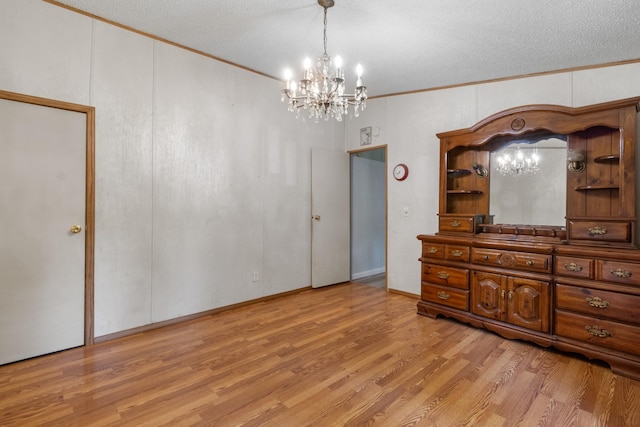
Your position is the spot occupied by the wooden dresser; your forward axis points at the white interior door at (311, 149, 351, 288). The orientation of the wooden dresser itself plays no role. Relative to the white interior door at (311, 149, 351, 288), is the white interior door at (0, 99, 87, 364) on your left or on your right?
left

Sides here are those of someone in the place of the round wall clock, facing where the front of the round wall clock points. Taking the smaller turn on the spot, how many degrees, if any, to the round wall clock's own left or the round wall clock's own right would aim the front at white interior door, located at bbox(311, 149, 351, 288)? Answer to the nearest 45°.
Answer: approximately 45° to the round wall clock's own right

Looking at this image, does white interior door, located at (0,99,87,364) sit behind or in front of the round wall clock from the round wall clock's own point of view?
in front

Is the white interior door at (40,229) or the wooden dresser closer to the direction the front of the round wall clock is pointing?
the white interior door

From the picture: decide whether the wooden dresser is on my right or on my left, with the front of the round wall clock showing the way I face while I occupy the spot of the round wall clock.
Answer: on my left

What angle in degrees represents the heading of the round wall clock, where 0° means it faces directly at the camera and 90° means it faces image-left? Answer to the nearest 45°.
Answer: approximately 45°

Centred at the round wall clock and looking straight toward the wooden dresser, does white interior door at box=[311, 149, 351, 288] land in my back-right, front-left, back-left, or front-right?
back-right
